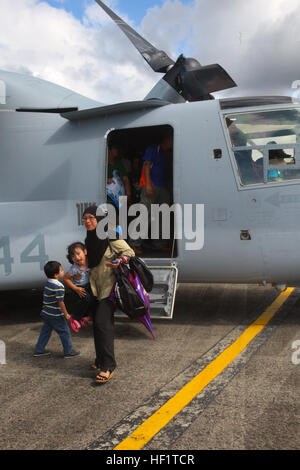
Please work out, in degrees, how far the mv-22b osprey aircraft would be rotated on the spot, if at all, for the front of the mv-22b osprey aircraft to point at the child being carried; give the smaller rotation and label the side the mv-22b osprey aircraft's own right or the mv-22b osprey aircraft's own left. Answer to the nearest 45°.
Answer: approximately 135° to the mv-22b osprey aircraft's own right

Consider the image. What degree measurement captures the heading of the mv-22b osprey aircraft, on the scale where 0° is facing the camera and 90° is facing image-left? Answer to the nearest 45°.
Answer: approximately 270°

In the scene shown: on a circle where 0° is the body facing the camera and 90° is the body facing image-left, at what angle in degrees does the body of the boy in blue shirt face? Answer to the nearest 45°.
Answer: approximately 270°
